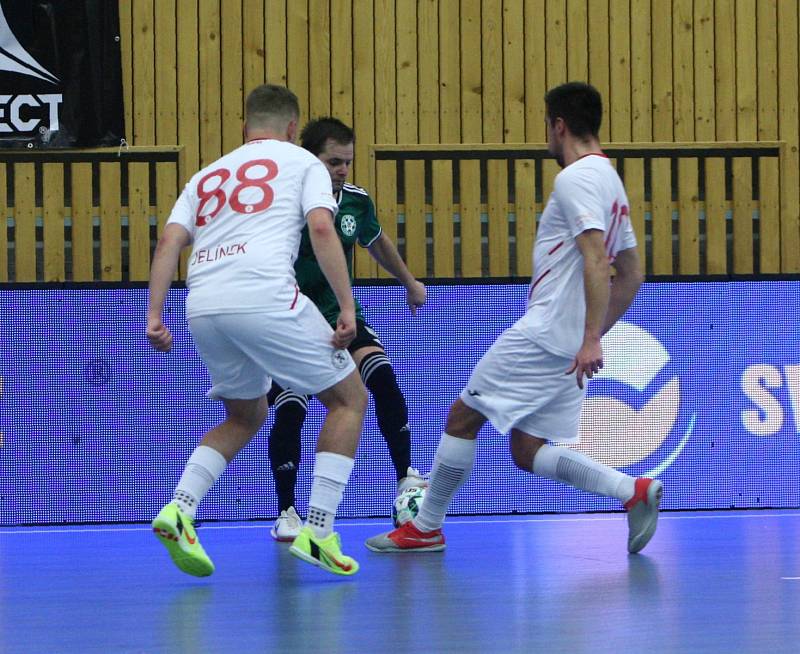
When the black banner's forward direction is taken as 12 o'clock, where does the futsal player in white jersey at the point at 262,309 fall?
The futsal player in white jersey is roughly at 12 o'clock from the black banner.

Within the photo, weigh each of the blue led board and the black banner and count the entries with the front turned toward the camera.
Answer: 2

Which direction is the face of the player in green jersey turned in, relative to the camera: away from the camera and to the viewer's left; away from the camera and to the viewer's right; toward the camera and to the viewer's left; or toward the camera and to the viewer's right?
toward the camera and to the viewer's right

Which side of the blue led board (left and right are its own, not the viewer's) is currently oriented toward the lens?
front

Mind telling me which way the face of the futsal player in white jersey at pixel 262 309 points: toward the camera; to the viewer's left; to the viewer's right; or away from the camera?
away from the camera

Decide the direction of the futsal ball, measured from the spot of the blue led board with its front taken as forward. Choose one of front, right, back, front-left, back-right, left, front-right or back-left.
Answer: front

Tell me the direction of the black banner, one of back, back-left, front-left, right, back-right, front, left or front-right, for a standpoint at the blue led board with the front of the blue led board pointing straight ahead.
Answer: back-right

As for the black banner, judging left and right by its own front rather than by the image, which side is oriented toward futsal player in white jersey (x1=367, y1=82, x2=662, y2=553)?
front

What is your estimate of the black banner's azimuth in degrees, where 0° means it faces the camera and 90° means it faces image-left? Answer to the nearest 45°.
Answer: approximately 0°
